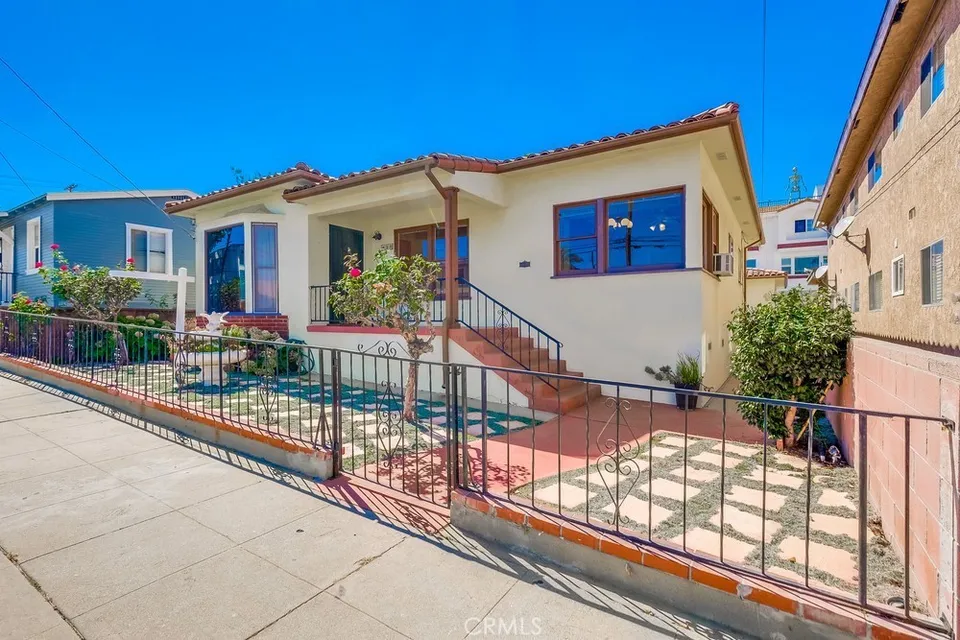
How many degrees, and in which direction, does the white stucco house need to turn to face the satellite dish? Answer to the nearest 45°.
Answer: approximately 90° to its left

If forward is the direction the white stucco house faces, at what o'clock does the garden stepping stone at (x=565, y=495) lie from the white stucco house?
The garden stepping stone is roughly at 11 o'clock from the white stucco house.

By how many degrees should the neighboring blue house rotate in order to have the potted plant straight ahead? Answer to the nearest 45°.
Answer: approximately 45° to its left

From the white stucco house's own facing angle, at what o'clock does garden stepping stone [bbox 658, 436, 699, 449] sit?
The garden stepping stone is roughly at 10 o'clock from the white stucco house.

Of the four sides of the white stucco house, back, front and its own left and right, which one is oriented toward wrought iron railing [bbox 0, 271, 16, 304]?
right

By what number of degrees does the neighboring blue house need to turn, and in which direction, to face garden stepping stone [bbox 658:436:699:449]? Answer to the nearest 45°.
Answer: approximately 45° to its left

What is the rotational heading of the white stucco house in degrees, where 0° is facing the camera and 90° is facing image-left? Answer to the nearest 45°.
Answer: approximately 45°

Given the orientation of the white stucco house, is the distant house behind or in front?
behind

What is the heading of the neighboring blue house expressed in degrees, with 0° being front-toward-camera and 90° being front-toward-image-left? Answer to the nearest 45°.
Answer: approximately 45°
